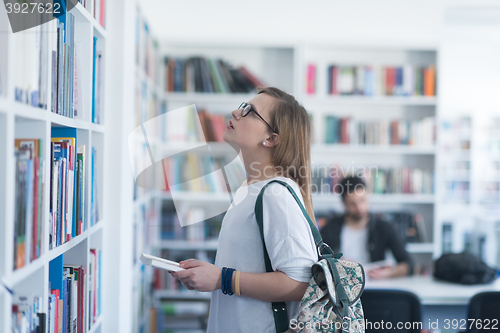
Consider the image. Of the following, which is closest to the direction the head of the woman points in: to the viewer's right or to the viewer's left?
to the viewer's left

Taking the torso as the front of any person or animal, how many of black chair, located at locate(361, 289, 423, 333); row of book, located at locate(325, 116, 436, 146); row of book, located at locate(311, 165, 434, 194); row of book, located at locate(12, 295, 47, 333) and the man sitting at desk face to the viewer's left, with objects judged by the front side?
0

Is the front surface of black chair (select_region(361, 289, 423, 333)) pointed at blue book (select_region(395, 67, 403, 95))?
yes

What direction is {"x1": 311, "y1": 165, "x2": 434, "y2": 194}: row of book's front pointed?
toward the camera

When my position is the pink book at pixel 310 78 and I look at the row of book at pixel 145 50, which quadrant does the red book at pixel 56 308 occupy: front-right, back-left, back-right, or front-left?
front-left

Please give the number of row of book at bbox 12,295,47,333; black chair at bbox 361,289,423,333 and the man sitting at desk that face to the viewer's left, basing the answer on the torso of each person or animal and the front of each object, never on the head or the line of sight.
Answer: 0

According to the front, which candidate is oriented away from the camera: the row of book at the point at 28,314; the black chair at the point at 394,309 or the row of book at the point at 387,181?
the black chair

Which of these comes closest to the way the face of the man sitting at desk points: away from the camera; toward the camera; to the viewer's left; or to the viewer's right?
toward the camera

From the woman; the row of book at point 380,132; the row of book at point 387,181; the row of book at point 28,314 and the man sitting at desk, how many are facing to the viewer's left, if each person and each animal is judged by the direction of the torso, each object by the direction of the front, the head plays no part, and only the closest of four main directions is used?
1

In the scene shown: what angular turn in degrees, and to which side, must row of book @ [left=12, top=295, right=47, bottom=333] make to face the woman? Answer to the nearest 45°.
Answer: approximately 45° to its left

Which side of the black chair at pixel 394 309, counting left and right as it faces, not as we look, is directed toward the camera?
back

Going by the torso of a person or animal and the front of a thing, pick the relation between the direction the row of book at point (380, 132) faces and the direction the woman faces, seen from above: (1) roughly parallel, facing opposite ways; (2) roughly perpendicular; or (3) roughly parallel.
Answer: roughly perpendicular

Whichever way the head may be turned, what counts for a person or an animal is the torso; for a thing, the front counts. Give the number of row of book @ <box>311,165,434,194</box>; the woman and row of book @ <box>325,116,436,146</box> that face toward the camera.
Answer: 2

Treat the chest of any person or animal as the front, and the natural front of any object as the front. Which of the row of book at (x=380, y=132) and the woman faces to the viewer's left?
the woman

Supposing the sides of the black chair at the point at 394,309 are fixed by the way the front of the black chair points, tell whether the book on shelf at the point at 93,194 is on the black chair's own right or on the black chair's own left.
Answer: on the black chair's own left

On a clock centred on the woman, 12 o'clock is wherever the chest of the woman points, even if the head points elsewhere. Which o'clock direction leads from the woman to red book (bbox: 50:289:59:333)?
The red book is roughly at 12 o'clock from the woman.

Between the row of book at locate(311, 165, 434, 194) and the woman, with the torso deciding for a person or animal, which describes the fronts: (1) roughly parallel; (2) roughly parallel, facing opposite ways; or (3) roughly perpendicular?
roughly perpendicular

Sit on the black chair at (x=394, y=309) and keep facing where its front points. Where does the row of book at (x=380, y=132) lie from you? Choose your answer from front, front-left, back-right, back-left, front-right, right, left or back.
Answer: front

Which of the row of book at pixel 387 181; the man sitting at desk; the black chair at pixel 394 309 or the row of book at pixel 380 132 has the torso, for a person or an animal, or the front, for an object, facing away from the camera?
the black chair

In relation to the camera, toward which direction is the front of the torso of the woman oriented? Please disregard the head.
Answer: to the viewer's left
